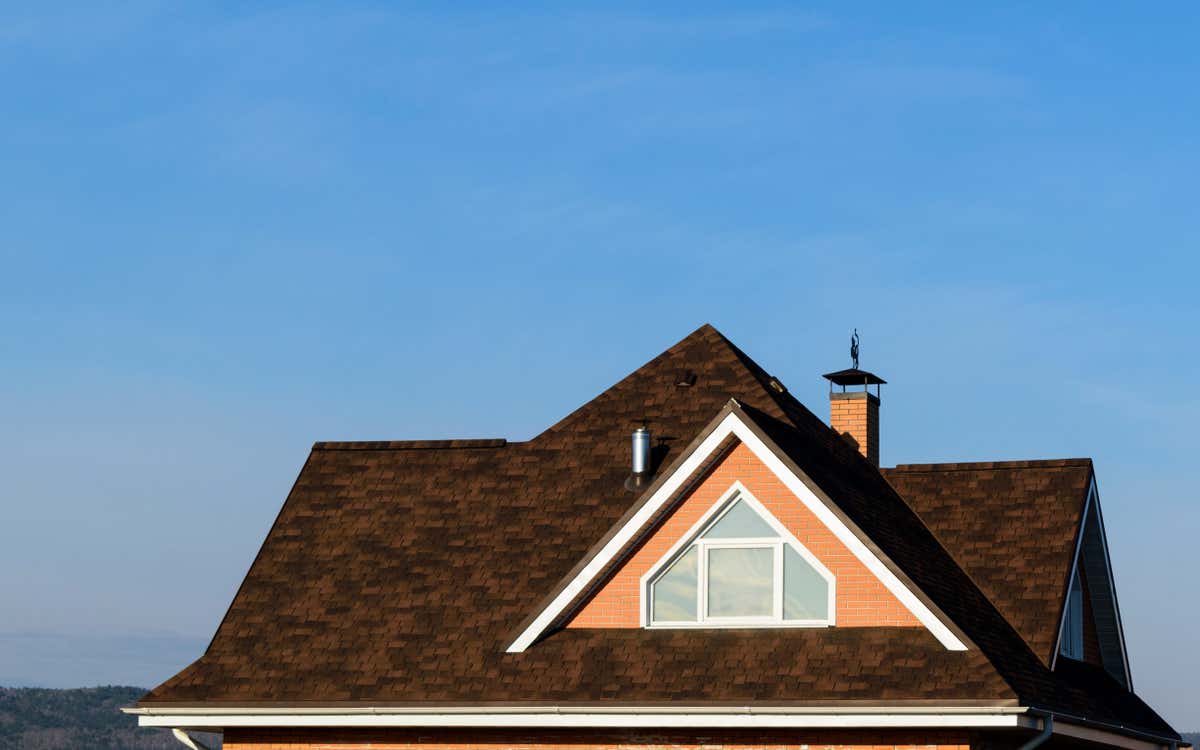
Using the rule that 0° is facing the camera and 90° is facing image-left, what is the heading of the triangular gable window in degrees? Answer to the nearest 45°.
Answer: approximately 0°
